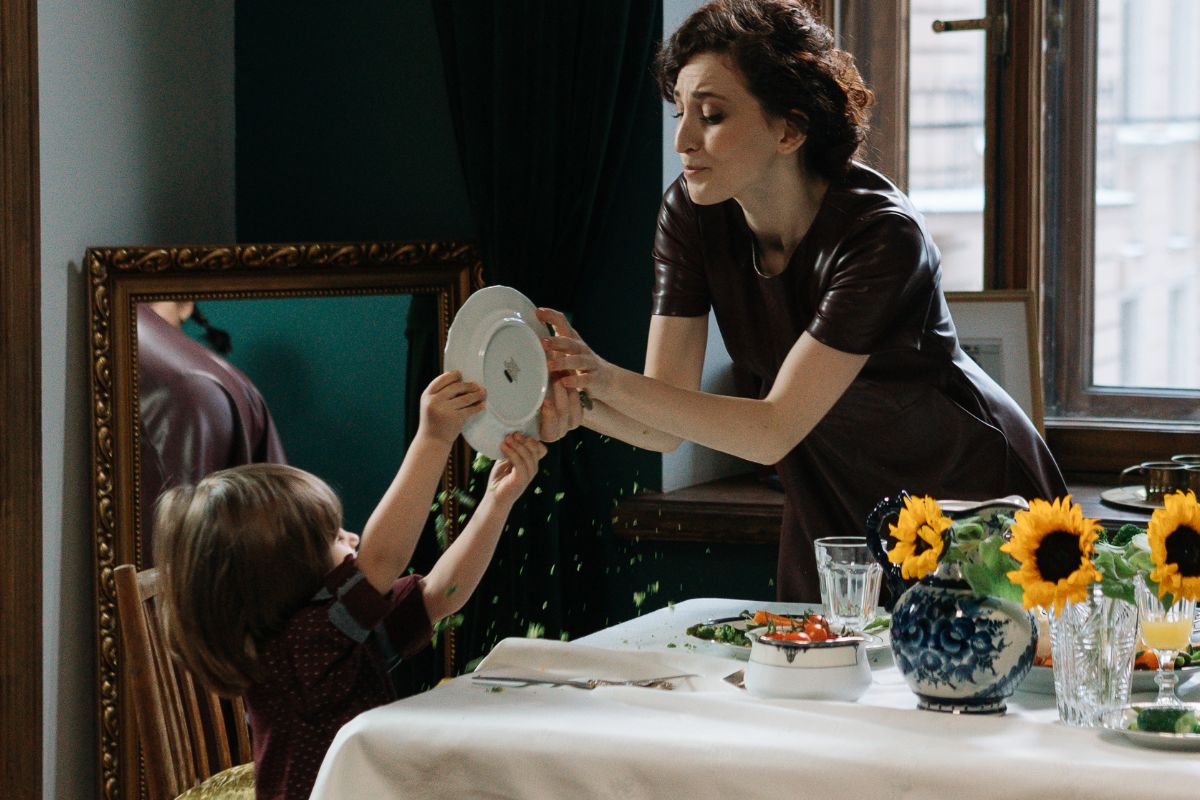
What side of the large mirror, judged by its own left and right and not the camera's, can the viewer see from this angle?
front

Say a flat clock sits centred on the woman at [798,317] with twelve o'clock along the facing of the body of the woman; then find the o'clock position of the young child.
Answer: The young child is roughly at 12 o'clock from the woman.

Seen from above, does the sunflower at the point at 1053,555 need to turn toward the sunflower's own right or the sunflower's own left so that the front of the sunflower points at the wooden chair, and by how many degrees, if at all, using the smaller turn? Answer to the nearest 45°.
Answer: approximately 90° to the sunflower's own right

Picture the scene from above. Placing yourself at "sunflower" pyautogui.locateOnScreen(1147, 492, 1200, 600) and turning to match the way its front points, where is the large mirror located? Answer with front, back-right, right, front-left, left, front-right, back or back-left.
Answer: back-right

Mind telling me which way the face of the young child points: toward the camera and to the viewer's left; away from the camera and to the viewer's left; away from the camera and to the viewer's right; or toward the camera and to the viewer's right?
away from the camera and to the viewer's right

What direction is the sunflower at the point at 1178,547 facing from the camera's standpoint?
toward the camera

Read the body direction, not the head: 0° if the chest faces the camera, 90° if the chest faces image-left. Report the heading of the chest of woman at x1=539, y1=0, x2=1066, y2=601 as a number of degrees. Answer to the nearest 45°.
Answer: approximately 45°

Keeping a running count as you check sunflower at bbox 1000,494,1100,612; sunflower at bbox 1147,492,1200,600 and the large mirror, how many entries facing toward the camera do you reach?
3

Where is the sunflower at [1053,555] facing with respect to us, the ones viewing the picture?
facing the viewer

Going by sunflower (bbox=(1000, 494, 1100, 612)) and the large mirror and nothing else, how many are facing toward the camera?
2

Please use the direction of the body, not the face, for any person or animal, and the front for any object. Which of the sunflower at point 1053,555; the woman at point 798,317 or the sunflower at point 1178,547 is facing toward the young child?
the woman
